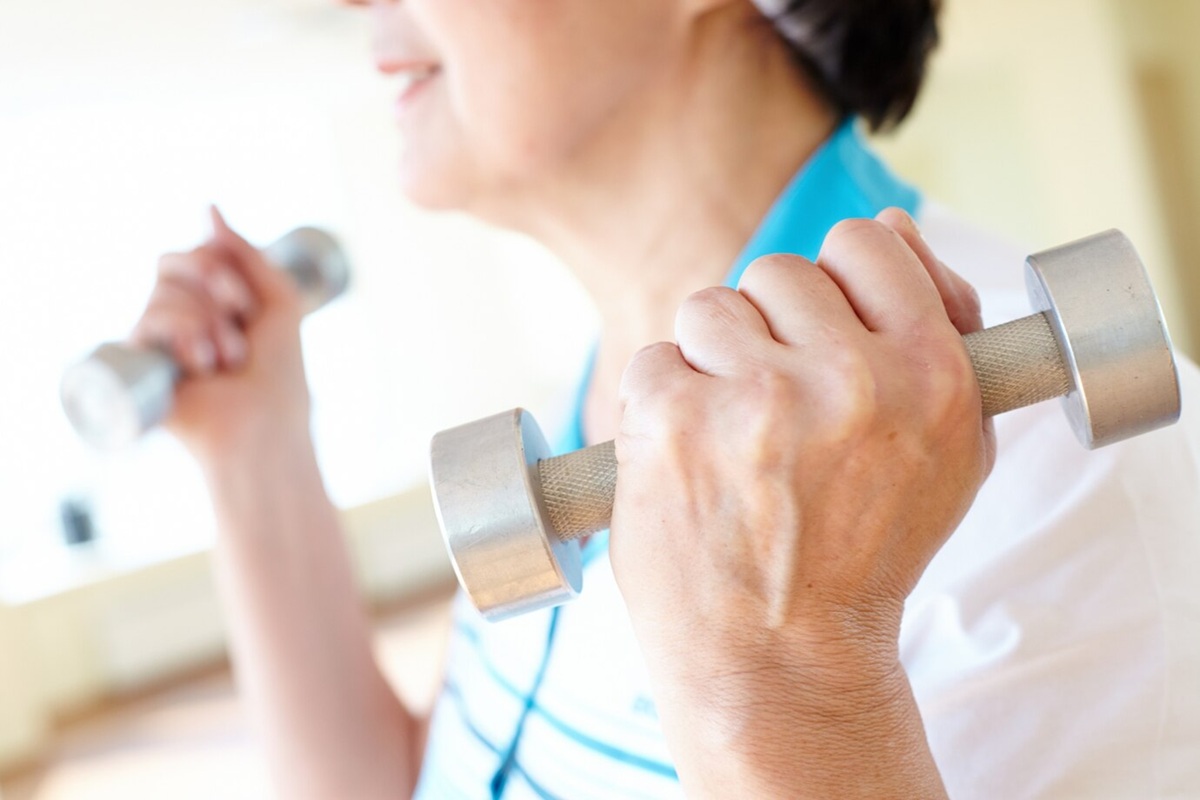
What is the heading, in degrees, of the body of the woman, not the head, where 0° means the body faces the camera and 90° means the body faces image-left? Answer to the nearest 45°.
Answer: approximately 45°

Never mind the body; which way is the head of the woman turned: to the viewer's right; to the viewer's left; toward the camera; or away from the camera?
to the viewer's left
